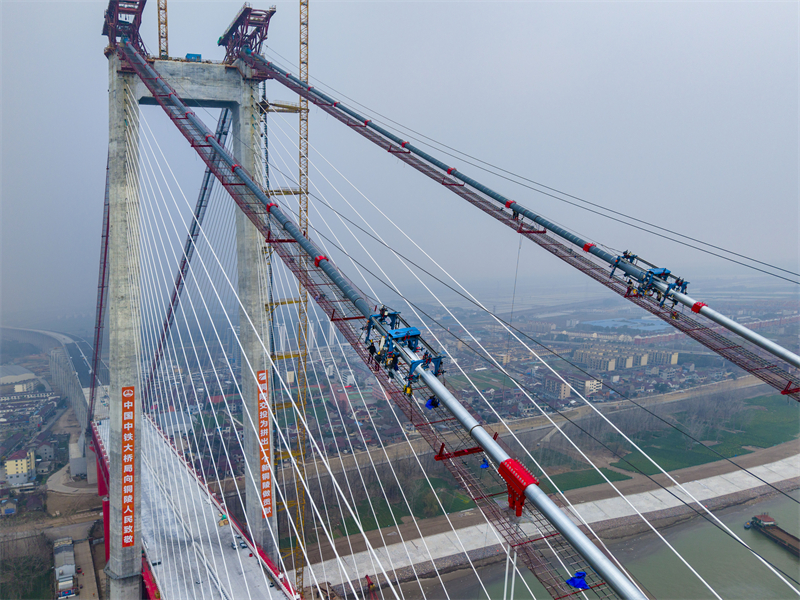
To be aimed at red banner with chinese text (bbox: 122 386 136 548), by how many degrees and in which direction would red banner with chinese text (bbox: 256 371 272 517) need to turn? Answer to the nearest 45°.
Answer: approximately 90° to its right

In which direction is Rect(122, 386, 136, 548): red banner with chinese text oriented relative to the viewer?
toward the camera

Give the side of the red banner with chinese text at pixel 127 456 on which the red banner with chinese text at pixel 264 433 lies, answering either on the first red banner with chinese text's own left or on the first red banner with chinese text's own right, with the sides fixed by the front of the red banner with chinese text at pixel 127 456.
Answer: on the first red banner with chinese text's own left

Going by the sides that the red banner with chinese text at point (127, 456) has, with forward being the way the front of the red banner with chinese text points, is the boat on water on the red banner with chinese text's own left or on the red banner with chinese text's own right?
on the red banner with chinese text's own left

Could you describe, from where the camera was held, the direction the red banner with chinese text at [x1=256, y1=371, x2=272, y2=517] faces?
facing the viewer

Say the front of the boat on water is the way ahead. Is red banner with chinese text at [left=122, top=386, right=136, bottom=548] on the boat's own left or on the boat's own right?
on the boat's own right

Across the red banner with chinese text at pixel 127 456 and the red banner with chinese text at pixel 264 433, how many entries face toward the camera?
2
